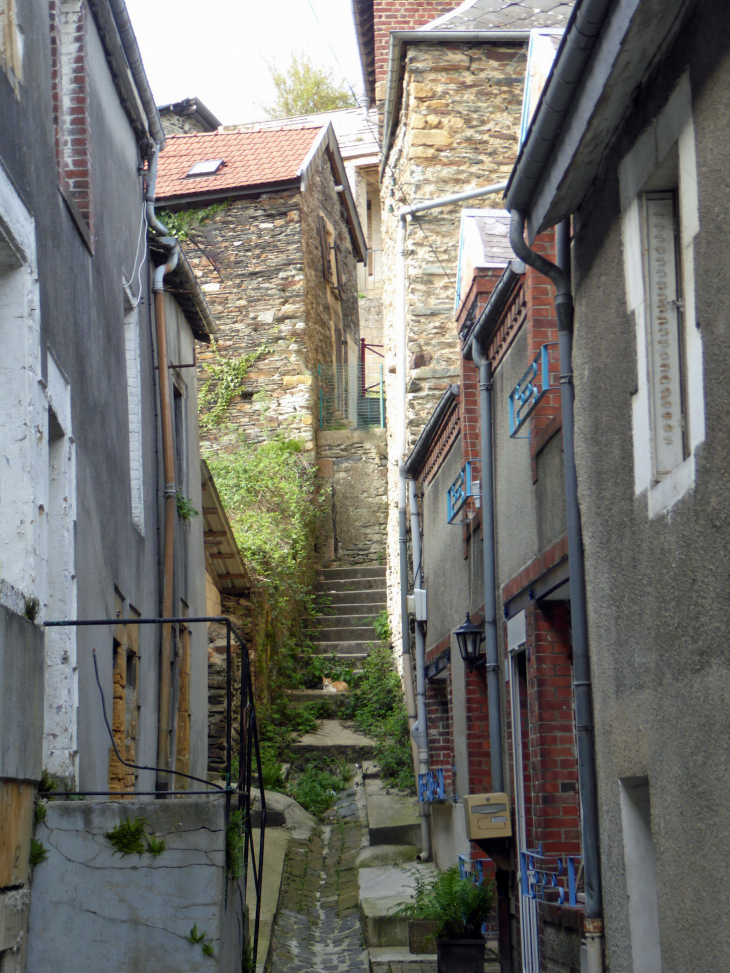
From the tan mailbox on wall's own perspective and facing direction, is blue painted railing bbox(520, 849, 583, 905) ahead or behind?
ahead

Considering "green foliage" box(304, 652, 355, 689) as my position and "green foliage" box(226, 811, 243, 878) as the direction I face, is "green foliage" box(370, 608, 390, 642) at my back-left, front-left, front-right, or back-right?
back-left
